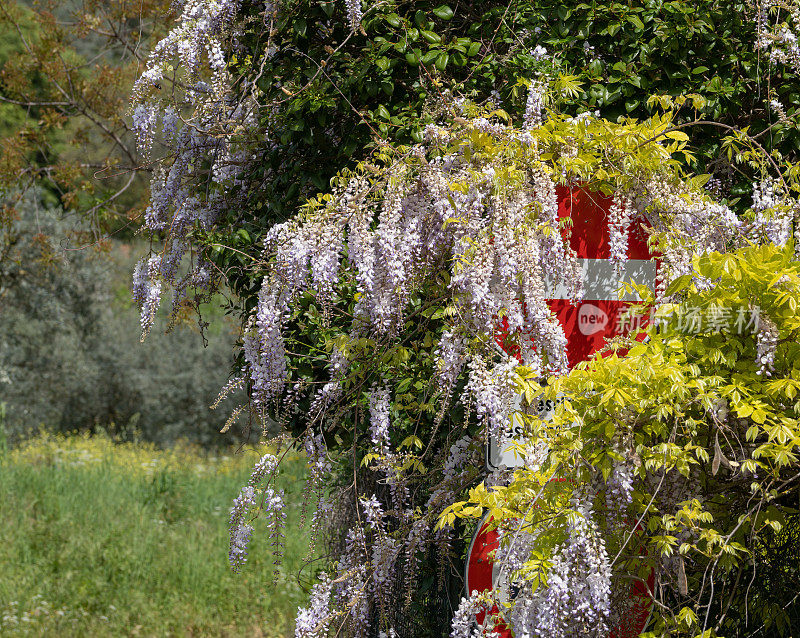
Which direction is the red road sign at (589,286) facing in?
toward the camera
